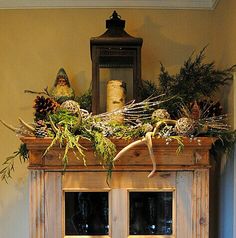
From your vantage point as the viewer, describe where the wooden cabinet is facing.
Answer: facing the viewer
